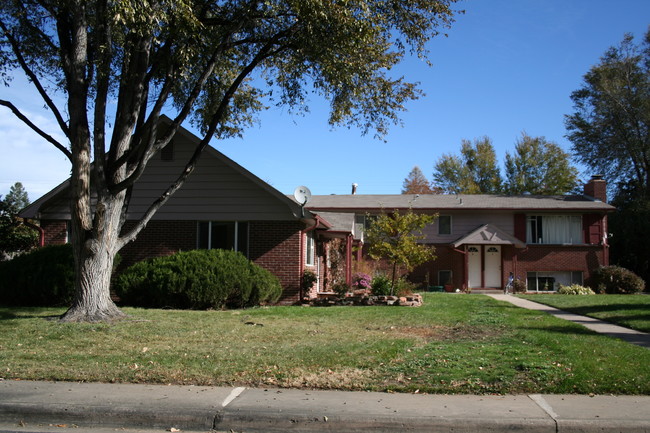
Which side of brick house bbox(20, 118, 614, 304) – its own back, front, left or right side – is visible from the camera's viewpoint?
front

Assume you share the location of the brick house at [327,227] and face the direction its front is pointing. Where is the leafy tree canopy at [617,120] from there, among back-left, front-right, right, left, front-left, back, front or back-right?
back-left

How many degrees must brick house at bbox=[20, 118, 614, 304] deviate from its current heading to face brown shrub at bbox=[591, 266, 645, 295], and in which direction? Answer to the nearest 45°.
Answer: approximately 90° to its left

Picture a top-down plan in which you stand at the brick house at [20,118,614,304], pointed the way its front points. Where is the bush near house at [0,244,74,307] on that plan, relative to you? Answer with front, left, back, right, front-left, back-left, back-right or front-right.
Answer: front-right

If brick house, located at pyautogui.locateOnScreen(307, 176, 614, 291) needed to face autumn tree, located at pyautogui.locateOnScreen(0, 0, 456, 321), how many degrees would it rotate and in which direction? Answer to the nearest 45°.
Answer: approximately 45° to its right

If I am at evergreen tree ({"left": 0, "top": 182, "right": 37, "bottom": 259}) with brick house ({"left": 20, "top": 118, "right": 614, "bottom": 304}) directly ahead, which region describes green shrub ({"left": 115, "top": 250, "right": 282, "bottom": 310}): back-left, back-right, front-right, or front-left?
front-right

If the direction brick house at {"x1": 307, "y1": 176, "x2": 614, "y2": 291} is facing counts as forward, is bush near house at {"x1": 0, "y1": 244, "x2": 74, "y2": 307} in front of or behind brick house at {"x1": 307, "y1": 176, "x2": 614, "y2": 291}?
in front

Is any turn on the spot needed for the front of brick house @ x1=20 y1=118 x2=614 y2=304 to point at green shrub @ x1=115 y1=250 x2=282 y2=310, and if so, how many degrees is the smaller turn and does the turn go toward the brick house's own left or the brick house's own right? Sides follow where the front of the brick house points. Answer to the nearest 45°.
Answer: approximately 45° to the brick house's own right

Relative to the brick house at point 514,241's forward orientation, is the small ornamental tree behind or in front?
in front

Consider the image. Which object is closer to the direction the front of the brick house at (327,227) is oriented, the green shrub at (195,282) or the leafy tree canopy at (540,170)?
the green shrub

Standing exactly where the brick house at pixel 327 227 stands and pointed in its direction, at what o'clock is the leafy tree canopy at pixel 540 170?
The leafy tree canopy is roughly at 7 o'clock from the brick house.
